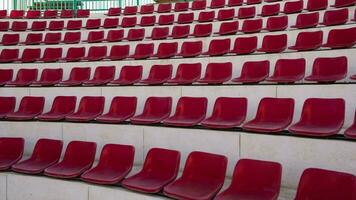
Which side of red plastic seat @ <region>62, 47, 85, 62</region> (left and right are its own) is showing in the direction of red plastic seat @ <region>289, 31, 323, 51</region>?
left

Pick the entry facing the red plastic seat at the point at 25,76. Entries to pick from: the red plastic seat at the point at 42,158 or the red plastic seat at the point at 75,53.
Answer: the red plastic seat at the point at 75,53

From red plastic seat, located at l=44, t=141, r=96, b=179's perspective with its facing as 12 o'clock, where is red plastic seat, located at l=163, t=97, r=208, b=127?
red plastic seat, located at l=163, t=97, r=208, b=127 is roughly at 7 o'clock from red plastic seat, located at l=44, t=141, r=96, b=179.

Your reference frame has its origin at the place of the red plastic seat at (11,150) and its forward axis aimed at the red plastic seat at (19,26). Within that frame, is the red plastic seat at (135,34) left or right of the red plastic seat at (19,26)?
right

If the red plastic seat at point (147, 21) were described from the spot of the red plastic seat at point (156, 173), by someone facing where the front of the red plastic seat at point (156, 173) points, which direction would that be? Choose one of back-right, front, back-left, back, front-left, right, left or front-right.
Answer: back-right

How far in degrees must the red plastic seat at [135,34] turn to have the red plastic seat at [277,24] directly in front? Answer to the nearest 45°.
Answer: approximately 90° to its left

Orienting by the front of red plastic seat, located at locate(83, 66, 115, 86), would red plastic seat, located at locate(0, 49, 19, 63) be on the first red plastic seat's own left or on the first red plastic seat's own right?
on the first red plastic seat's own right

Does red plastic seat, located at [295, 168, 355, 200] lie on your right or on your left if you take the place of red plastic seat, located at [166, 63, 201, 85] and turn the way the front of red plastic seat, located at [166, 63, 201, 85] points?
on your left

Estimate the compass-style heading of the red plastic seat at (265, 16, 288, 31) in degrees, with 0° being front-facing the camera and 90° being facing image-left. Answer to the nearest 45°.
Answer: approximately 45°

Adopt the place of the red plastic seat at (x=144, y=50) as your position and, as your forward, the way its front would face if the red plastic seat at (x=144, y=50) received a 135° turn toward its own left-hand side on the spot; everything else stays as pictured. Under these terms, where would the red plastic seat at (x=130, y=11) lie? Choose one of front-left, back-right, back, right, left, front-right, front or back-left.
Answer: left

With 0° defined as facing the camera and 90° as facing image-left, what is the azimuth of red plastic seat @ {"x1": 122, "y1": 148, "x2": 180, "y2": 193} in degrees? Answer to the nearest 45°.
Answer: approximately 45°

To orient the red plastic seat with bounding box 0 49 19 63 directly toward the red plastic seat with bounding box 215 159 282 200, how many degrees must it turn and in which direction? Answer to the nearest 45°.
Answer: approximately 45° to its left

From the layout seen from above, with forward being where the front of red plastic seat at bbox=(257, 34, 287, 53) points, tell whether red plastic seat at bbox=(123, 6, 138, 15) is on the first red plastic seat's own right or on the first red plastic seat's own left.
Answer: on the first red plastic seat's own right
